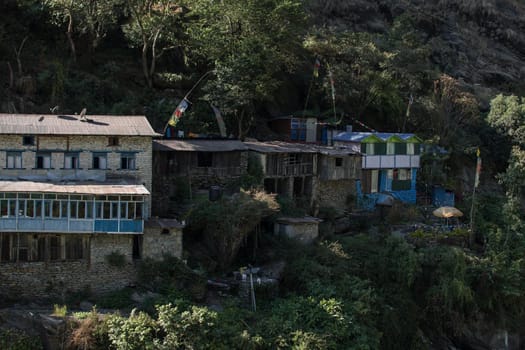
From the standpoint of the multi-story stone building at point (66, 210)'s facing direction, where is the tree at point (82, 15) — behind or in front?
behind

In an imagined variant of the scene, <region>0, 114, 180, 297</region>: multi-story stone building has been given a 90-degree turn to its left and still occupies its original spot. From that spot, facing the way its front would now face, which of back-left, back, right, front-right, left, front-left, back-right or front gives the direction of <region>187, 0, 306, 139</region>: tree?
front-left

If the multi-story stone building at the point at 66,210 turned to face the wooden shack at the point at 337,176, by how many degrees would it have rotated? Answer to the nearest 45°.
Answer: approximately 135° to its left

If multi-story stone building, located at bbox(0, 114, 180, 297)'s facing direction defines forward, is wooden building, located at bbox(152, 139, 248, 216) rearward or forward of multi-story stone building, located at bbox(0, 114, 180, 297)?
rearward

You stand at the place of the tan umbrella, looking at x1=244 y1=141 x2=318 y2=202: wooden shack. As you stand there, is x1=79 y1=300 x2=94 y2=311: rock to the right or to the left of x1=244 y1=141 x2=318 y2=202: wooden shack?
left

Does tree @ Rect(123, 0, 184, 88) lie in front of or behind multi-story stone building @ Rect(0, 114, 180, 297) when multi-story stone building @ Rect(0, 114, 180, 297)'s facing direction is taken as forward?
behind

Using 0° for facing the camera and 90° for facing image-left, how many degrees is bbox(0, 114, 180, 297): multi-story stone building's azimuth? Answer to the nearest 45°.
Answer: approximately 0°

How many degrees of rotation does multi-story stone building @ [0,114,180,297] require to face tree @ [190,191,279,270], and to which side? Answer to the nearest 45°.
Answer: approximately 90° to its left

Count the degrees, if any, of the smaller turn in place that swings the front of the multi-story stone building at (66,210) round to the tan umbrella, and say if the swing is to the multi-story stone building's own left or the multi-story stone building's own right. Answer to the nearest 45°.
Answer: approximately 90° to the multi-story stone building's own left

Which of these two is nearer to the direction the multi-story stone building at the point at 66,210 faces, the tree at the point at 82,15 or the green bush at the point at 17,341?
the green bush

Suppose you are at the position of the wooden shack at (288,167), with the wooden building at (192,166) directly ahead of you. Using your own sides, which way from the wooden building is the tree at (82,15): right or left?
right

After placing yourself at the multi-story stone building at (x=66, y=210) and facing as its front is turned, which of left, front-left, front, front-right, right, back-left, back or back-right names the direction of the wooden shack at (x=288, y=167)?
back-left
